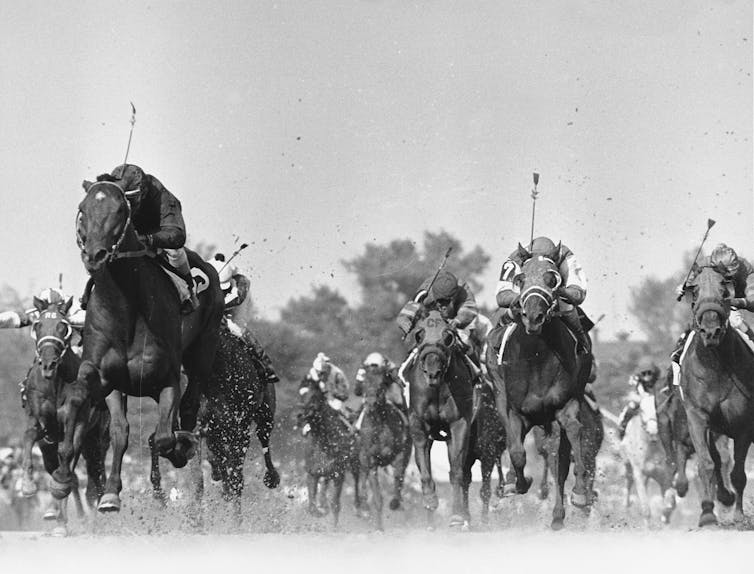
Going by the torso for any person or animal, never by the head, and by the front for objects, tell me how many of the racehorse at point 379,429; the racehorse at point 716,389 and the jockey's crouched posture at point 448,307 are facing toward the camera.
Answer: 3

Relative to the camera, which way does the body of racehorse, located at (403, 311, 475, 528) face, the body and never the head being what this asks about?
toward the camera

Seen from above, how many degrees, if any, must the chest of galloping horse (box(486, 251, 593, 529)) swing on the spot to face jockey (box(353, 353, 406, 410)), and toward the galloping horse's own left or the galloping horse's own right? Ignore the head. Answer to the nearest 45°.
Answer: approximately 180°

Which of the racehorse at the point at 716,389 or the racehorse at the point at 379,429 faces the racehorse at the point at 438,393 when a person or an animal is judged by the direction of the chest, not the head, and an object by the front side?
the racehorse at the point at 379,429

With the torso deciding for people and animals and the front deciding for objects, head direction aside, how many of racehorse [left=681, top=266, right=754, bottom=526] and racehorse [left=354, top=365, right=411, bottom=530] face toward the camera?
2

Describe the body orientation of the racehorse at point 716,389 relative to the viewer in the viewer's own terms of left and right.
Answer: facing the viewer

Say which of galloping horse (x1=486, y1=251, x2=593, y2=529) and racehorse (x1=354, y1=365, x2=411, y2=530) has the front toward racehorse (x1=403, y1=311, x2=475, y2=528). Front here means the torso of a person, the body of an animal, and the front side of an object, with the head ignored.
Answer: racehorse (x1=354, y1=365, x2=411, y2=530)

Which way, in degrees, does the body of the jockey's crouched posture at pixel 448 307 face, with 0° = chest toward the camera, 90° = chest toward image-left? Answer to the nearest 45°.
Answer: approximately 0°

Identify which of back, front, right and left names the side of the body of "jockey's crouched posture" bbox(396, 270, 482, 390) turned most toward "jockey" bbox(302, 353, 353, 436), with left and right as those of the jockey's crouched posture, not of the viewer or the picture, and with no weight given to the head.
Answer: back

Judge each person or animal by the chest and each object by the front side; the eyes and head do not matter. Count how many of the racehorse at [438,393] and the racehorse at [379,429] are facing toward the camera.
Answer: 2
